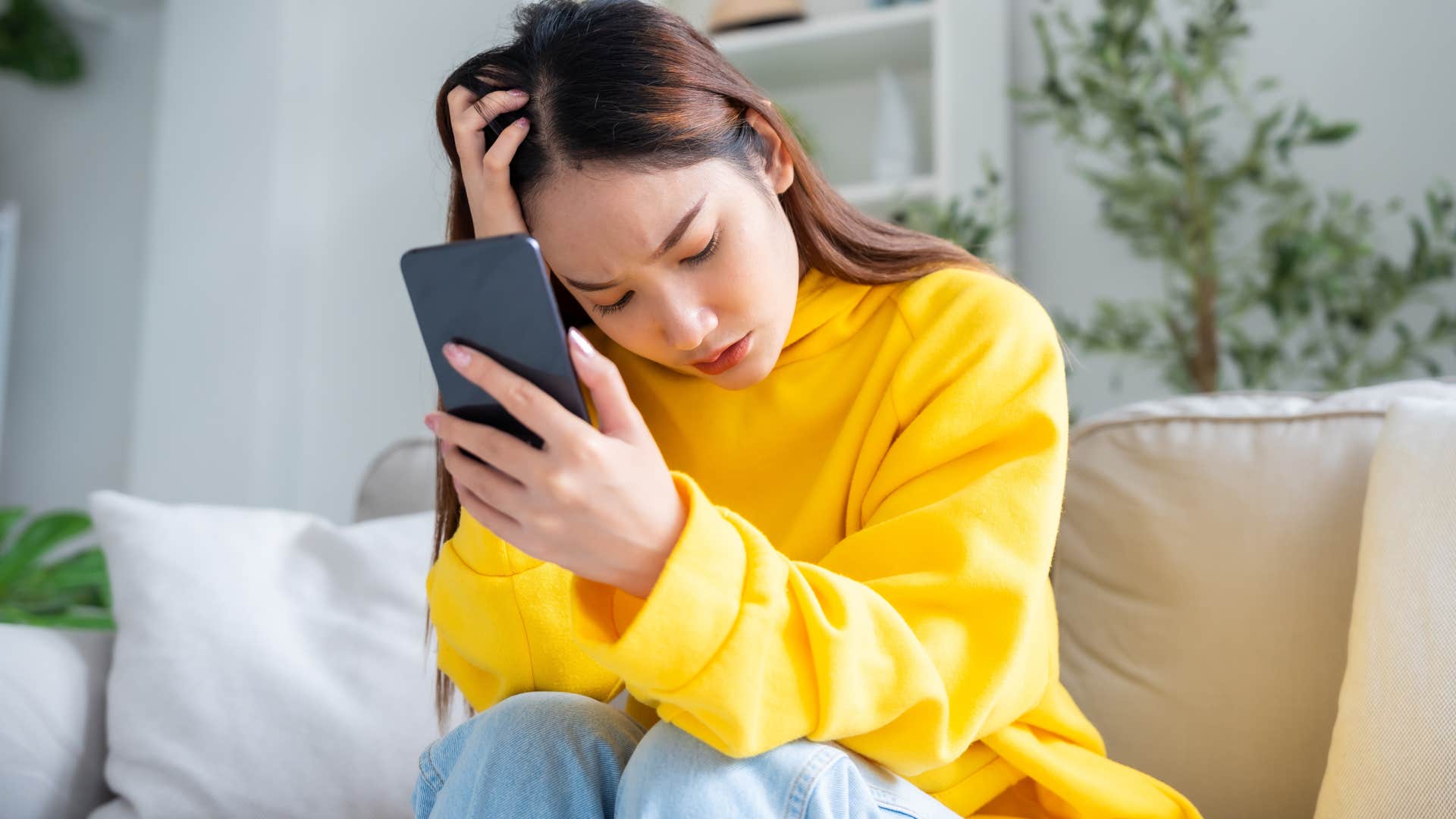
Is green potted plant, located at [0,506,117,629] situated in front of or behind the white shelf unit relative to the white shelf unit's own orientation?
in front

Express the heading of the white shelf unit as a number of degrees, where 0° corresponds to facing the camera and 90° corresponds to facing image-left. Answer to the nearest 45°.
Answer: approximately 45°

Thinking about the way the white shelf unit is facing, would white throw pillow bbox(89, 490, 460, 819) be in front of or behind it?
in front

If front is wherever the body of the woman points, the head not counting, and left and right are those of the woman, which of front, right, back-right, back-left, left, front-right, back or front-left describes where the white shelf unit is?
back-right

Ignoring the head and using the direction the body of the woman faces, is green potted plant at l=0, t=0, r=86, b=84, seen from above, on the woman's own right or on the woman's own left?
on the woman's own right

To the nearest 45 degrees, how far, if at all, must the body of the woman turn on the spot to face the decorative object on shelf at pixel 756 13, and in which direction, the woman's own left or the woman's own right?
approximately 135° to the woman's own right

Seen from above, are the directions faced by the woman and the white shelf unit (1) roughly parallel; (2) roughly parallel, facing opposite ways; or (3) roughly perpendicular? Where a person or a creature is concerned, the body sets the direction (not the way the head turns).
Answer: roughly parallel

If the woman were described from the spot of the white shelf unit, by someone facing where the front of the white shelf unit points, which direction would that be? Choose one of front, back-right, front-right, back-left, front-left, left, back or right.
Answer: front-left

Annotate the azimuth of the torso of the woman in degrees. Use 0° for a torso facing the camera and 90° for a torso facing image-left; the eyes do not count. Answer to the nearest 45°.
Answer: approximately 45°

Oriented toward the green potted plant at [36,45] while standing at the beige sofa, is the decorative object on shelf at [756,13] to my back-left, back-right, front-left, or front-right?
front-right

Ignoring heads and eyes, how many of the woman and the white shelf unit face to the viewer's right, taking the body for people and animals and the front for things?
0
